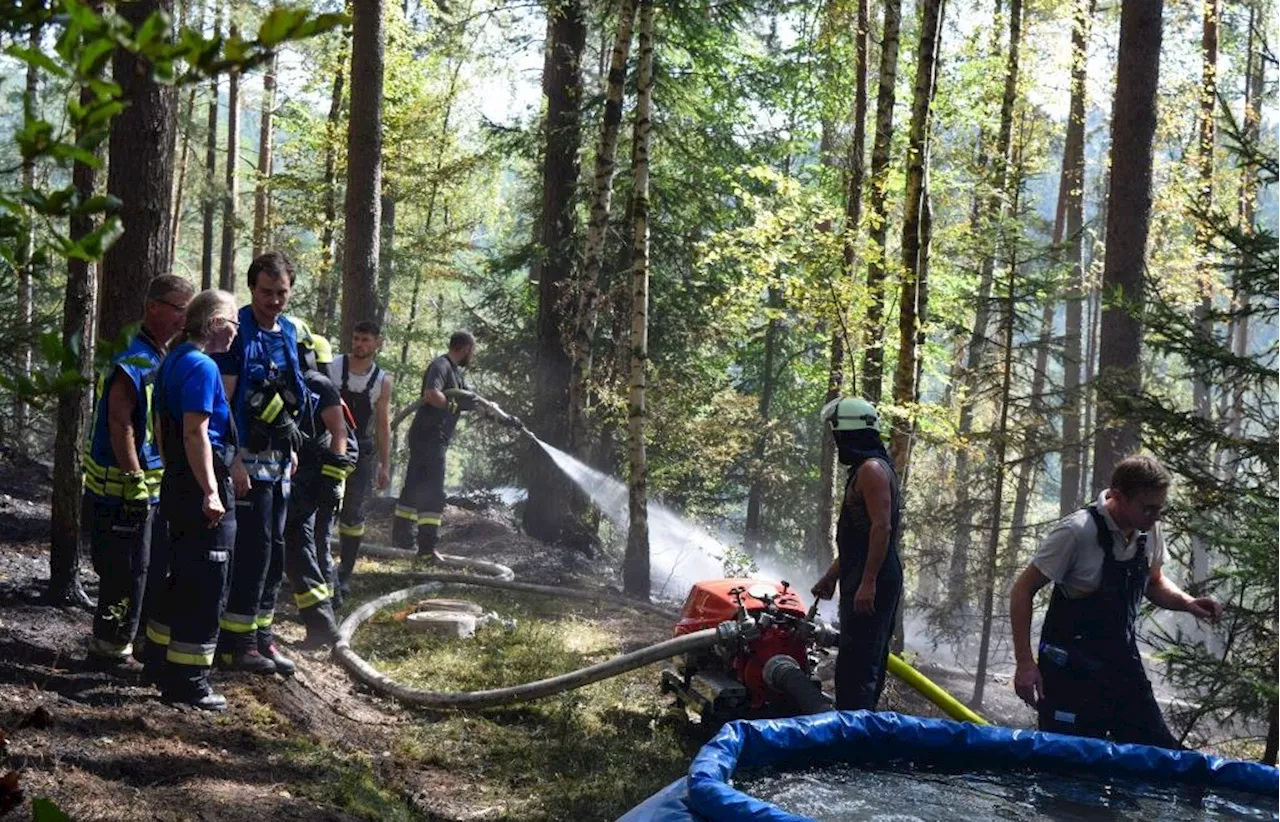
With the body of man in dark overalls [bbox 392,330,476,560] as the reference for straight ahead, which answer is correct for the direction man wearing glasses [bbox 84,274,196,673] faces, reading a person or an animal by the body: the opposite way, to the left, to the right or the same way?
the same way

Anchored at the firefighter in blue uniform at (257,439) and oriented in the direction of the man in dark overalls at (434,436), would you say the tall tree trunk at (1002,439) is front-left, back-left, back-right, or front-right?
front-right

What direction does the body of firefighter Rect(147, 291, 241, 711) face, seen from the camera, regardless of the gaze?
to the viewer's right

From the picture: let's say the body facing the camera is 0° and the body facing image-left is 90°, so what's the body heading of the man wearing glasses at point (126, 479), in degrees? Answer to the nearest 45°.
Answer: approximately 270°

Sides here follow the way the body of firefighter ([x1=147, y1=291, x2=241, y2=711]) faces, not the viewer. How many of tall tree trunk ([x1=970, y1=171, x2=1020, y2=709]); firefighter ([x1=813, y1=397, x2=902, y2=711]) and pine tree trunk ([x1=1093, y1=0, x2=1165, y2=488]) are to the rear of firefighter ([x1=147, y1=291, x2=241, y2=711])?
0

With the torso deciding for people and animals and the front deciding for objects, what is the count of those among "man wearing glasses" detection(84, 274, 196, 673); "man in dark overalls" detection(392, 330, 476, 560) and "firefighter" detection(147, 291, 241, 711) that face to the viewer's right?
3

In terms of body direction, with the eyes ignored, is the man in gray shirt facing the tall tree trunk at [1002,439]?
no

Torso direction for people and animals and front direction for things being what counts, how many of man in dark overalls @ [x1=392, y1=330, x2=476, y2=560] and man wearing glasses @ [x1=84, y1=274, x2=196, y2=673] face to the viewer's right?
2

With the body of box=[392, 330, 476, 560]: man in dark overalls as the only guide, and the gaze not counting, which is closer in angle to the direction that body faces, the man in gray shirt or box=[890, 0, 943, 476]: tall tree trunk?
the tall tree trunk

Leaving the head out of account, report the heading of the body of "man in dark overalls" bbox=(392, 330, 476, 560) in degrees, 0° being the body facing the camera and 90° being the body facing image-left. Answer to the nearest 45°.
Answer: approximately 270°

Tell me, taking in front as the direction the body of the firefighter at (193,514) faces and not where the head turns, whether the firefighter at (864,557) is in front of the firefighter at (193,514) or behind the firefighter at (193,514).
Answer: in front

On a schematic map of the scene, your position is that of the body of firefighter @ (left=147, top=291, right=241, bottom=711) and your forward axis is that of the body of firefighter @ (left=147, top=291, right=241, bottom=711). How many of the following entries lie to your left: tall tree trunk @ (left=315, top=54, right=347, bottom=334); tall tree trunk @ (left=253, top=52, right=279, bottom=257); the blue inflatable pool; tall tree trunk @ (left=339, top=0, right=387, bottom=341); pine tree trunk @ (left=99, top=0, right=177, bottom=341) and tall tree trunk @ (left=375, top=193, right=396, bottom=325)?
5

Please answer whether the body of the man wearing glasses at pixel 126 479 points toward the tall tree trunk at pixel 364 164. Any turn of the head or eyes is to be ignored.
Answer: no

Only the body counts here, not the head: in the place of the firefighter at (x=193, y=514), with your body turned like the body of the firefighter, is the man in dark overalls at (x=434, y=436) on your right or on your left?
on your left

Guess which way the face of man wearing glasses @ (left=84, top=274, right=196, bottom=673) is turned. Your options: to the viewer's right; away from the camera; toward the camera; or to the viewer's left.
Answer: to the viewer's right

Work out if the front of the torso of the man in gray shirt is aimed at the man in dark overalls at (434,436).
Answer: no
